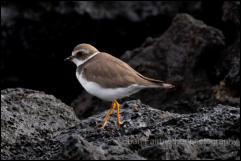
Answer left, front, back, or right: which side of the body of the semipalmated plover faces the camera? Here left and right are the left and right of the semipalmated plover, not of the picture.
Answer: left

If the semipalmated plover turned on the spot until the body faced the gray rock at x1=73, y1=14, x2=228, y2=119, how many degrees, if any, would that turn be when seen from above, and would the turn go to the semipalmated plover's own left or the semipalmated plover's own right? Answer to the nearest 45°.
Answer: approximately 135° to the semipalmated plover's own right

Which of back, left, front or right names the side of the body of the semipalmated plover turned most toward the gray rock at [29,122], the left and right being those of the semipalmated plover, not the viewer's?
front
